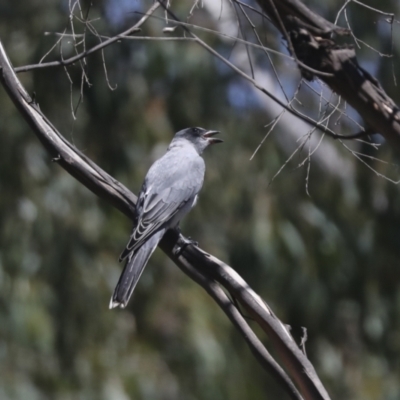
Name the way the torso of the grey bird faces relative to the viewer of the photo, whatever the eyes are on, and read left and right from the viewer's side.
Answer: facing away from the viewer and to the right of the viewer
